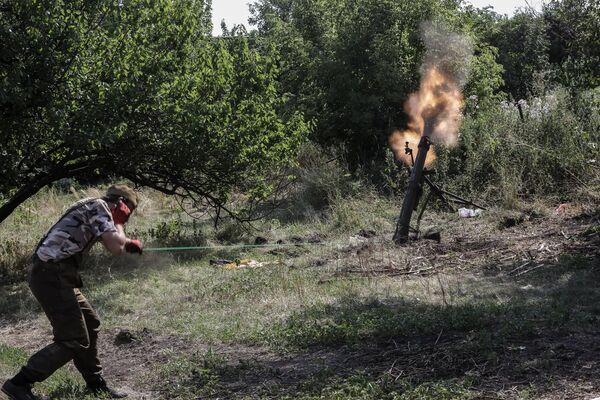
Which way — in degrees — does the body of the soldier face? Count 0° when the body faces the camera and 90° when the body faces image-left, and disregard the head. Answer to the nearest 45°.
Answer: approximately 270°

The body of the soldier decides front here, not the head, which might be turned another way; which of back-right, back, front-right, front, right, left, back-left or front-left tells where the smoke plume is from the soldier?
front-left

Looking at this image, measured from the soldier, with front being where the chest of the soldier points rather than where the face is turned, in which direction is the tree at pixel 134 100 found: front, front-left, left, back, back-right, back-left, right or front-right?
left

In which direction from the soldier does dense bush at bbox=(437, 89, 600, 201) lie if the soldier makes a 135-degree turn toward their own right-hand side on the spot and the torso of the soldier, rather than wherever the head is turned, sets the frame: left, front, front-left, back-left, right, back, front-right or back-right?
back

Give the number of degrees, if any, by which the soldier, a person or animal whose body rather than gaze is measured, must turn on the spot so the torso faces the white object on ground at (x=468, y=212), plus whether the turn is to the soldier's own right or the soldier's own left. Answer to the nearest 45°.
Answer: approximately 45° to the soldier's own left

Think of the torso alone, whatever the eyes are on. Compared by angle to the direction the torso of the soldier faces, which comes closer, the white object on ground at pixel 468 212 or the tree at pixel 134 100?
the white object on ground
